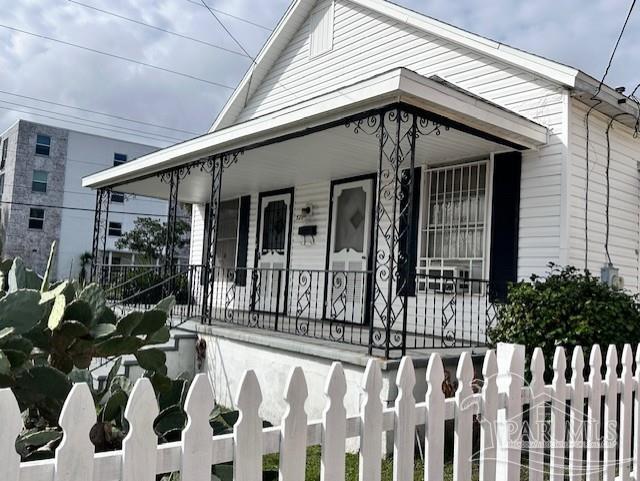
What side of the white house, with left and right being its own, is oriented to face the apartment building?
right

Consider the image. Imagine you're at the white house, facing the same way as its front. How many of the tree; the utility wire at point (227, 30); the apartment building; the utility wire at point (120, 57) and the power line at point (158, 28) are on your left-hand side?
0

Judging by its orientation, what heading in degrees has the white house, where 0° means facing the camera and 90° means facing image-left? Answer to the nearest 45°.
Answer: approximately 45°

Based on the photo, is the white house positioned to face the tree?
no

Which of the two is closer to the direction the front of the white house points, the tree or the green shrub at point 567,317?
the green shrub

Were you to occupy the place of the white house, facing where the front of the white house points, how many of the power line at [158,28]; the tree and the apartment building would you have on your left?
0

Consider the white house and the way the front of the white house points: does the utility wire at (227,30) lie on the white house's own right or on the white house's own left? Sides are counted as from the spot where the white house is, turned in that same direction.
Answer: on the white house's own right

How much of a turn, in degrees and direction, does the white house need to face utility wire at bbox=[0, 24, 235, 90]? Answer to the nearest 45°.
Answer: approximately 90° to its right

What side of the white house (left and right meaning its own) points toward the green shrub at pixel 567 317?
left

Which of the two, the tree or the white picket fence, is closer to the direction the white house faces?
the white picket fence

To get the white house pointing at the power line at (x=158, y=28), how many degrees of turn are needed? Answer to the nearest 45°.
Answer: approximately 90° to its right
